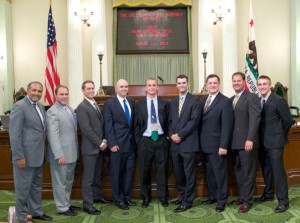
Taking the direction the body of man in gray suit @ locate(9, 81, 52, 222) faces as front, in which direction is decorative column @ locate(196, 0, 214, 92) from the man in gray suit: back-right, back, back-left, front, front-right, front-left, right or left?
left

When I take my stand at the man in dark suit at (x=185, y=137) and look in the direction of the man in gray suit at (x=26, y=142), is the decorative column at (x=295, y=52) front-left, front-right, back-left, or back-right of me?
back-right

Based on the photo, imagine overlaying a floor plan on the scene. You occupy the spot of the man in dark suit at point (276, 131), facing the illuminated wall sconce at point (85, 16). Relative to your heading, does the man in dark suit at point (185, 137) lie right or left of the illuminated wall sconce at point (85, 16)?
left

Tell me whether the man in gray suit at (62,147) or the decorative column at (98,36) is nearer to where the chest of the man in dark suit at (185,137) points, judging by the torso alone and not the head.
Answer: the man in gray suit

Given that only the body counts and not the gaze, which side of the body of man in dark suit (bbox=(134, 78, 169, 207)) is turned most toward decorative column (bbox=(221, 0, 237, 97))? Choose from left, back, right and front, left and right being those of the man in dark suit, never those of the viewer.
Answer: back

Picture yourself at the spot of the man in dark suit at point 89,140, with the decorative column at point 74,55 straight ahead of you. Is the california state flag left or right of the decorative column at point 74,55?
right

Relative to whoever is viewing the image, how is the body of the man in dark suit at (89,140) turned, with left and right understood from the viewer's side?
facing the viewer and to the right of the viewer

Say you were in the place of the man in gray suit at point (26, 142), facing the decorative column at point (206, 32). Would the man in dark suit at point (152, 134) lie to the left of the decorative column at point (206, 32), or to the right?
right

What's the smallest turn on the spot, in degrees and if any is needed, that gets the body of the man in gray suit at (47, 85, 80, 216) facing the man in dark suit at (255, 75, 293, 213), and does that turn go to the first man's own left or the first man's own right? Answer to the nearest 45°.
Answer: approximately 45° to the first man's own left

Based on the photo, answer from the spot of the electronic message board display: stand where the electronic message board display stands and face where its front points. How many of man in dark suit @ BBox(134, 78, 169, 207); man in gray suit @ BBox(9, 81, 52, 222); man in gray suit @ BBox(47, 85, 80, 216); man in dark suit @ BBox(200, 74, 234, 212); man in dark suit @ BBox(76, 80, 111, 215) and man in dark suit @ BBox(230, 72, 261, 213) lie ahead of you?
6

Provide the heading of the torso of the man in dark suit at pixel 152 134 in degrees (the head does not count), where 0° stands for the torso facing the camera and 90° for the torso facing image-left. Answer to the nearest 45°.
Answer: approximately 0°

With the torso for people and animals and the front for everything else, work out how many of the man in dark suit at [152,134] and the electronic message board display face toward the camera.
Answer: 2

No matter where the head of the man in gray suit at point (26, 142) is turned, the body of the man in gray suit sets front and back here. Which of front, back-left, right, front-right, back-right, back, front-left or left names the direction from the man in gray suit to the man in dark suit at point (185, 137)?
front-left
